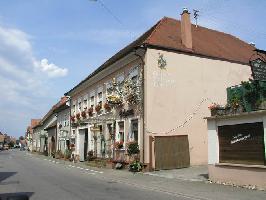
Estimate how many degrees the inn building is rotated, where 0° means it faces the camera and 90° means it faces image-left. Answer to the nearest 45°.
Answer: approximately 45°

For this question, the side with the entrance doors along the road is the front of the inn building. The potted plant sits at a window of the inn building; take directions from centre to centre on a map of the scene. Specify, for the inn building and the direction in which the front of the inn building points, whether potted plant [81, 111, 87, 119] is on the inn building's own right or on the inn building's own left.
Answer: on the inn building's own right

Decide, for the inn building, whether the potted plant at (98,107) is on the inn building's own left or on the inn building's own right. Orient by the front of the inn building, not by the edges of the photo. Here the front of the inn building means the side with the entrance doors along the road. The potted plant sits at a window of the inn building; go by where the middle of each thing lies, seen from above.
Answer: on the inn building's own right

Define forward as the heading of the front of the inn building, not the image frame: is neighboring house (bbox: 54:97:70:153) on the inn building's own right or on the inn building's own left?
on the inn building's own right
